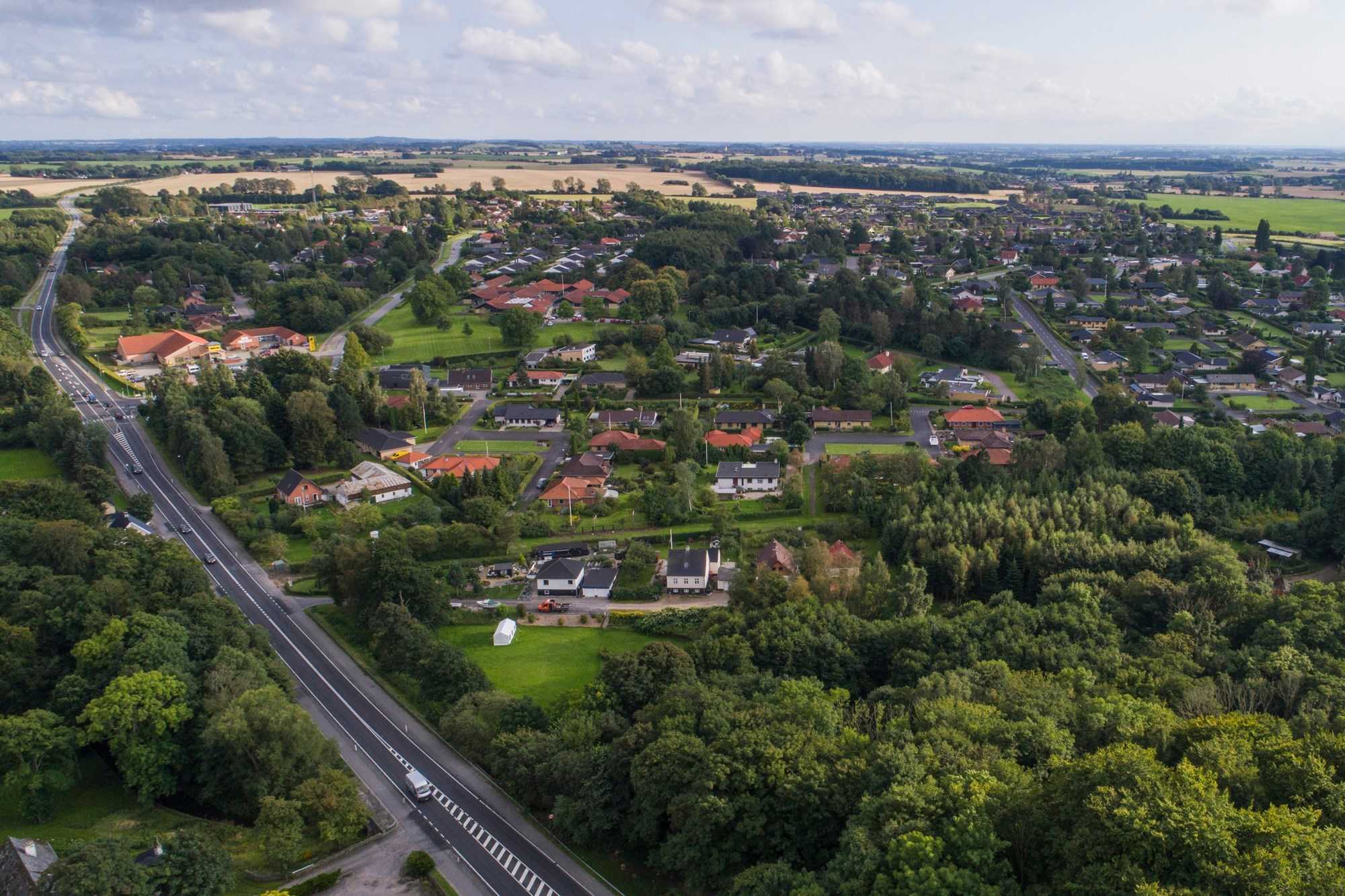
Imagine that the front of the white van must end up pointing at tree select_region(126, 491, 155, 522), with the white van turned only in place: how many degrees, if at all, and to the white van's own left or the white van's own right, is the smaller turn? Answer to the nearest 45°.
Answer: approximately 180°

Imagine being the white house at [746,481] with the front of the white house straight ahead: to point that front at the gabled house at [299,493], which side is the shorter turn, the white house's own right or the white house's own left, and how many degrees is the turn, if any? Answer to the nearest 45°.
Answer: approximately 90° to the white house's own right

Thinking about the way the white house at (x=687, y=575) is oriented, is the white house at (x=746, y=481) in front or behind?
behind

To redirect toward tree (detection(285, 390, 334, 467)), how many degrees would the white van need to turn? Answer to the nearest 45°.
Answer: approximately 135° to its left

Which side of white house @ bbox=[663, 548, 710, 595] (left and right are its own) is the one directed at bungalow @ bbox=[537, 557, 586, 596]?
right

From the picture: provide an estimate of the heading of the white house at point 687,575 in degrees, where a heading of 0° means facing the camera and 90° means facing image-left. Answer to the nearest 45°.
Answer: approximately 0°

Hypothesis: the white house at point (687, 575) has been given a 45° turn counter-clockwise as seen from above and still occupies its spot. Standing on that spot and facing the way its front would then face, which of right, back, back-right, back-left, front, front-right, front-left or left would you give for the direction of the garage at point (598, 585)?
back-right

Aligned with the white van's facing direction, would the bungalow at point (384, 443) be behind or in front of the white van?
behind

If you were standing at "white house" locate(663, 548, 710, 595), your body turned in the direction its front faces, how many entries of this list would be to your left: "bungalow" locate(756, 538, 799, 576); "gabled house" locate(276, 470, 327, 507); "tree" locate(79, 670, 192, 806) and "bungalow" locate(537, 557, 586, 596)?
1

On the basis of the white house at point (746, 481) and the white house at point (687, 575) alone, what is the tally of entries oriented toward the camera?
2

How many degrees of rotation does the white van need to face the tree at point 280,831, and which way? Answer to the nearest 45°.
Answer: approximately 90° to its right

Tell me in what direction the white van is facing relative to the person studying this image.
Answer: facing the viewer and to the right of the viewer

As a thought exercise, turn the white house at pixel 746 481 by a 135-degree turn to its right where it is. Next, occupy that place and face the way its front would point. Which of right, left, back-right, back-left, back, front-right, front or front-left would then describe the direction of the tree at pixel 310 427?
front-left
